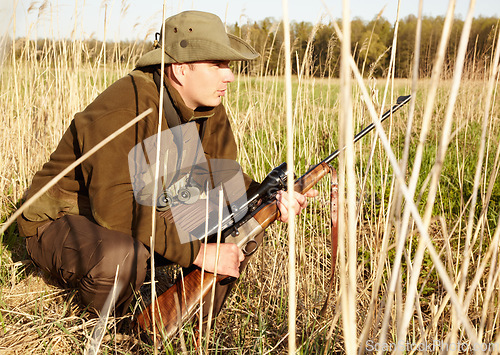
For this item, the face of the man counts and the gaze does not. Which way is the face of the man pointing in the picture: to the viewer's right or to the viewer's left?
to the viewer's right

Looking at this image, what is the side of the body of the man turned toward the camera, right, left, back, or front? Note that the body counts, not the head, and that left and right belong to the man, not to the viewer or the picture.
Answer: right
